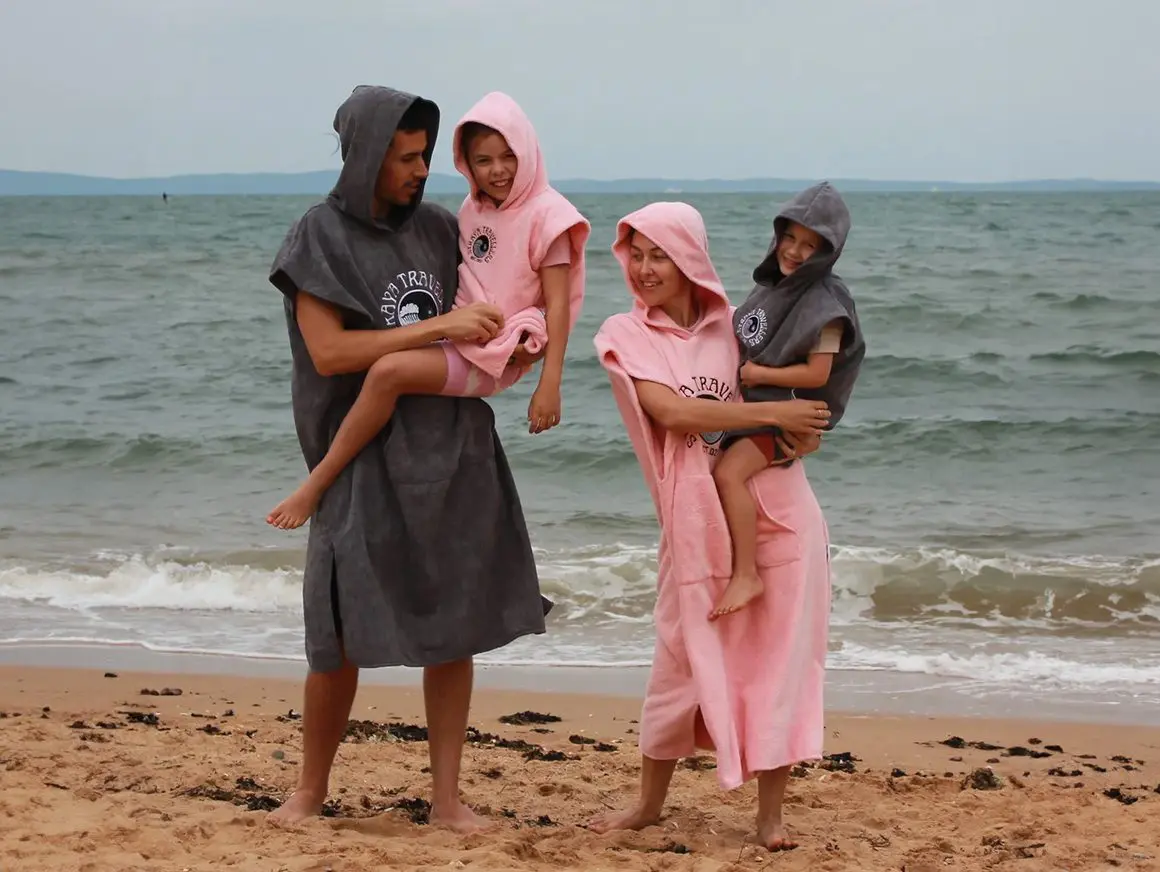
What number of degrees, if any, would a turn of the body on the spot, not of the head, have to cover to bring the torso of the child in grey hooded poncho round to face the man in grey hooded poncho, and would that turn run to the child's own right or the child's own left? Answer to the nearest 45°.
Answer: approximately 45° to the child's own right

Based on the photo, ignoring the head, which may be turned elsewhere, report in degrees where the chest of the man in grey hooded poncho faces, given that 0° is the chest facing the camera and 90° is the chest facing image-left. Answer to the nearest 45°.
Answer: approximately 315°

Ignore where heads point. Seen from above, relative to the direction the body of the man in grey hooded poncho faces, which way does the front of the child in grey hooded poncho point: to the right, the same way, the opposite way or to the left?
to the right

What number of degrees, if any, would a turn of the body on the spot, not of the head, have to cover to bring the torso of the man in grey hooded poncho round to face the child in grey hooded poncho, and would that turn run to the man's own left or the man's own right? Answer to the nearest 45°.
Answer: approximately 45° to the man's own left

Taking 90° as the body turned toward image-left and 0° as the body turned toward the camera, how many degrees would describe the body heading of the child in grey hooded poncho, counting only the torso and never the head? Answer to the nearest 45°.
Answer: approximately 45°

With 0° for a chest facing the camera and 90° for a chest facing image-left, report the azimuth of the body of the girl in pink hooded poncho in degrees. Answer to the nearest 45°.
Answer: approximately 45°
